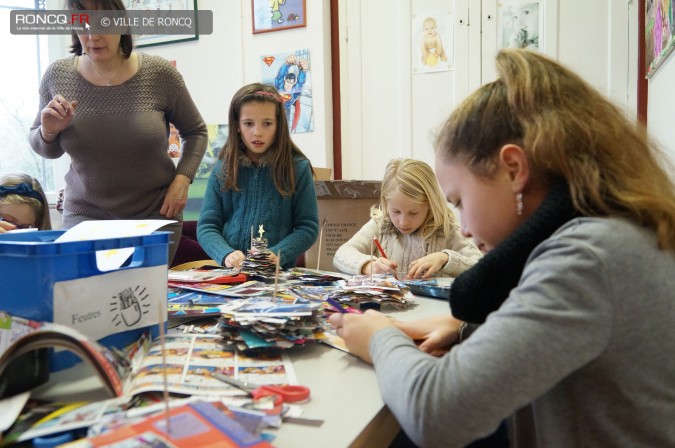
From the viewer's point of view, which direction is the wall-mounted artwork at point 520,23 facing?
toward the camera

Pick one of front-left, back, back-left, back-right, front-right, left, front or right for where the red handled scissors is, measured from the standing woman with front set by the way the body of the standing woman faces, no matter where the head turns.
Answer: front

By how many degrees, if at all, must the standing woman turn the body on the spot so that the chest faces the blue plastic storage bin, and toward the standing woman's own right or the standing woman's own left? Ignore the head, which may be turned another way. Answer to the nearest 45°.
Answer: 0° — they already face it

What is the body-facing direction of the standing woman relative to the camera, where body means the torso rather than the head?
toward the camera

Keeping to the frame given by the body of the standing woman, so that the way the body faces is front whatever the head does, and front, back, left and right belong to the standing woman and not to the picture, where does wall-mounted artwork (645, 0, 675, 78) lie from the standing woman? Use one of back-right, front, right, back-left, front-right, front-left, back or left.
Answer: left

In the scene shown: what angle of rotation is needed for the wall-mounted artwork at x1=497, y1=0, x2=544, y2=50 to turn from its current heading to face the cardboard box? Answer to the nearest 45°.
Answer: approximately 45° to its right

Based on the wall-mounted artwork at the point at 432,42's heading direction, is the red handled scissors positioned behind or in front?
in front
